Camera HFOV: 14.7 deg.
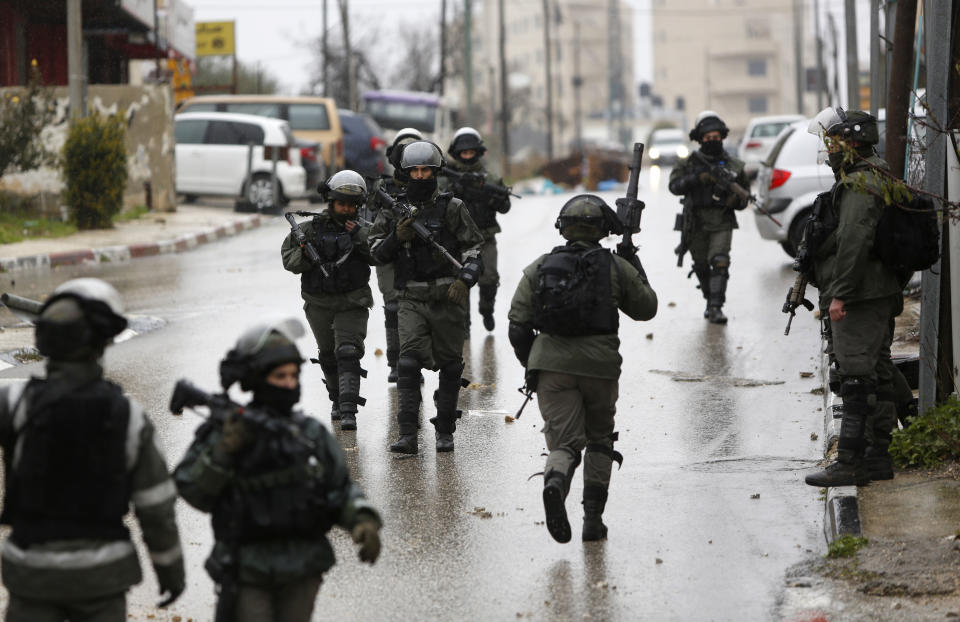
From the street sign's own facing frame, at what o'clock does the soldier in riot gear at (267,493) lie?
The soldier in riot gear is roughly at 12 o'clock from the street sign.

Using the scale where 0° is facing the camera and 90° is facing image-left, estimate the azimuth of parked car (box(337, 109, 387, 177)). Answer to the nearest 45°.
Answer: approximately 135°

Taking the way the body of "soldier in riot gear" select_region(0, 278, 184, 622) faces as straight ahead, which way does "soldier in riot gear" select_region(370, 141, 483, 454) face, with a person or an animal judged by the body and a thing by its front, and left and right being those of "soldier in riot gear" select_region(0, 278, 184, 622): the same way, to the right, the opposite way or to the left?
the opposite way

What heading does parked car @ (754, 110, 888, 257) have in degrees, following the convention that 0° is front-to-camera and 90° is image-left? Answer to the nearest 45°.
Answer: approximately 225°

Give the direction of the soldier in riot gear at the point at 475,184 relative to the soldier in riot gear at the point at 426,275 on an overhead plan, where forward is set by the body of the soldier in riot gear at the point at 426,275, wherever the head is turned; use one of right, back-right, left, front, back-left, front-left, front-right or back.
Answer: back

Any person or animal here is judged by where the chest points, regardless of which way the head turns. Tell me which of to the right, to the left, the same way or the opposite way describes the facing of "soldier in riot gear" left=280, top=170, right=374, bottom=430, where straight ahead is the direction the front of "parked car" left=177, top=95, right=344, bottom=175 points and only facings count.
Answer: to the left

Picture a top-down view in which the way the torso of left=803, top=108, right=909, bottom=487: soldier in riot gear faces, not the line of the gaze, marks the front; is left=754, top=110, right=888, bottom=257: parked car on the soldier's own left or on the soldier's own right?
on the soldier's own right

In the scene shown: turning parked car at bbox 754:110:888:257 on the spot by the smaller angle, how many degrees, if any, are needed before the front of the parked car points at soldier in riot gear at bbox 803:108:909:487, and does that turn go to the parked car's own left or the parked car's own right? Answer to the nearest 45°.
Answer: approximately 135° to the parked car's own right

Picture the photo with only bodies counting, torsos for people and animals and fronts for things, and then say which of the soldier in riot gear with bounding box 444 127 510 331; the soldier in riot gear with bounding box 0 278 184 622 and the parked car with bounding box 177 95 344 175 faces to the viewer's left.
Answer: the parked car

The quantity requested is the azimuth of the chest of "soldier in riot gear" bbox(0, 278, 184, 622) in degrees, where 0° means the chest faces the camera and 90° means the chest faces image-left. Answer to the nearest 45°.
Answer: approximately 180°

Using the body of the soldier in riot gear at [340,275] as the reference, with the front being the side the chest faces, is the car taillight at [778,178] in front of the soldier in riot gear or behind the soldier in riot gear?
behind
